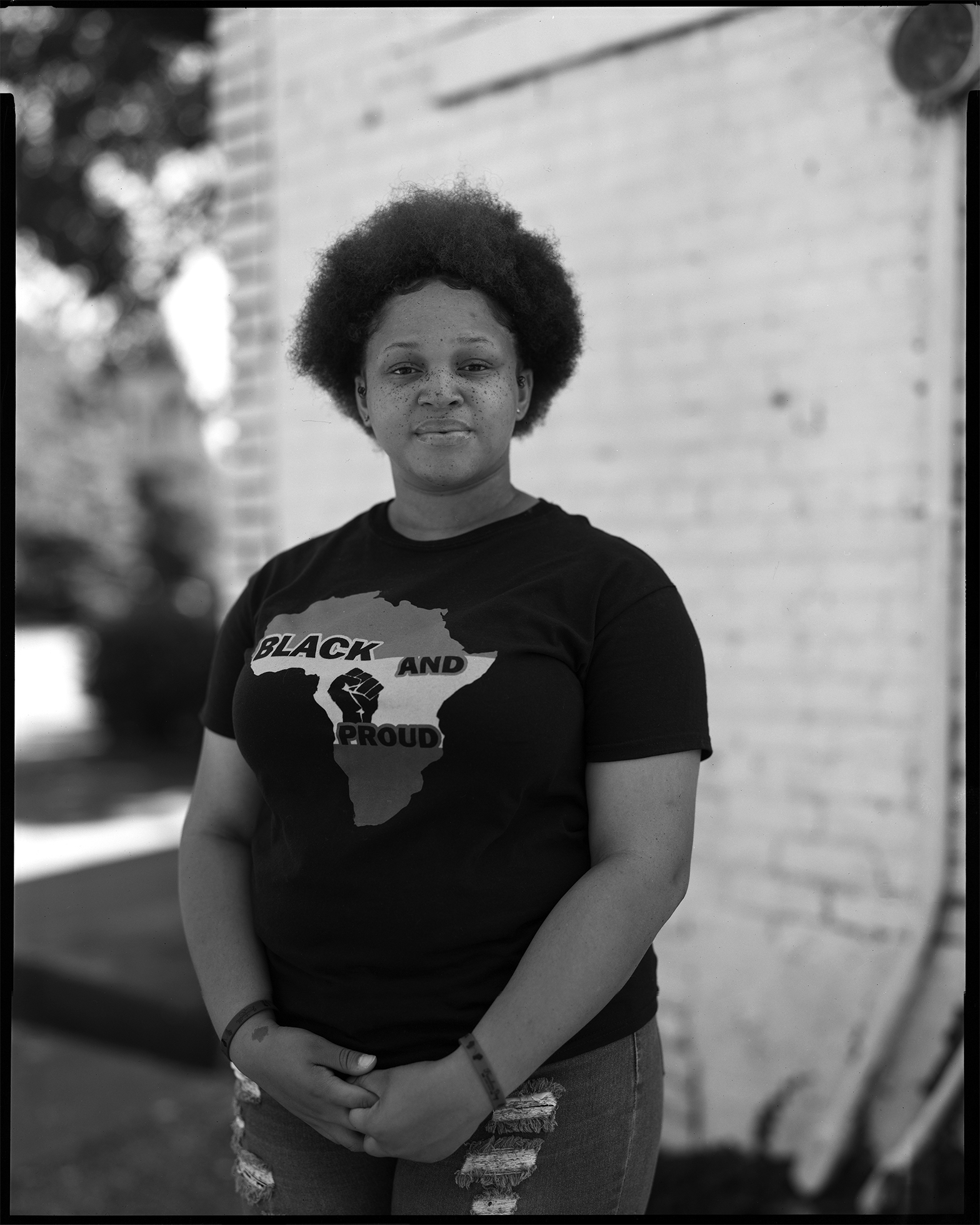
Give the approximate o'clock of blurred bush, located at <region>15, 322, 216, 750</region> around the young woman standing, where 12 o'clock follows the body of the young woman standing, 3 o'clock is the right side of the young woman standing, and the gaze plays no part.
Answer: The blurred bush is roughly at 4 o'clock from the young woman standing.

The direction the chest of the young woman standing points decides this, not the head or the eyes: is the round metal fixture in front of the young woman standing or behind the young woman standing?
behind

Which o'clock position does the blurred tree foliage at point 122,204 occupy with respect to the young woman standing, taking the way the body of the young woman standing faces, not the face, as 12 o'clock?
The blurred tree foliage is roughly at 4 o'clock from the young woman standing.

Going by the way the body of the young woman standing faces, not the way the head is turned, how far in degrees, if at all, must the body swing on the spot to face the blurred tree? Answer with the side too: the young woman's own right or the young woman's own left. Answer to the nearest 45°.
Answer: approximately 135° to the young woman's own right

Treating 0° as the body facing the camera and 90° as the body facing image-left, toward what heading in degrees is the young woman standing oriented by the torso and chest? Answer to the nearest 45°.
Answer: approximately 45°
